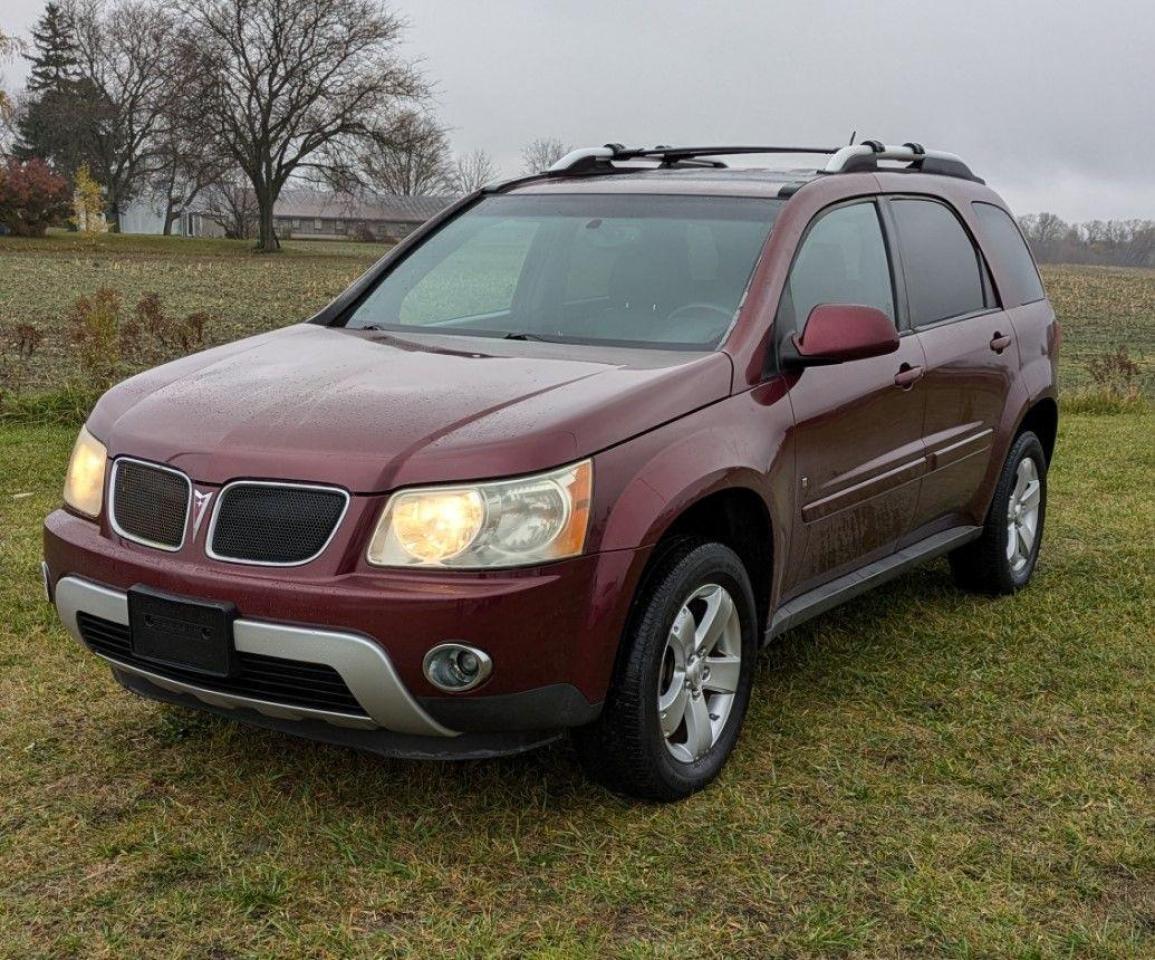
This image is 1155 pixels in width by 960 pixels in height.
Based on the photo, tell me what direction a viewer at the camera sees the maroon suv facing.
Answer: facing the viewer and to the left of the viewer

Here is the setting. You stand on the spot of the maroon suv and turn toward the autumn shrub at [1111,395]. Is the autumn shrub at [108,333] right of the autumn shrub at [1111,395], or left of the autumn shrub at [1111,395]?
left

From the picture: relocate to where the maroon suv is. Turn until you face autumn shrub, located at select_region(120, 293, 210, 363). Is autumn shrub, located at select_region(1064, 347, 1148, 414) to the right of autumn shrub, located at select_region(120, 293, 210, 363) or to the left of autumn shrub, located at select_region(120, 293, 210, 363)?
right

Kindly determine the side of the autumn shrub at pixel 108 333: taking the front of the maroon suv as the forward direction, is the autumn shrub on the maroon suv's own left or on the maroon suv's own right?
on the maroon suv's own right

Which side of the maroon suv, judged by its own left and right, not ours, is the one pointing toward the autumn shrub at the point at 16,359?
right

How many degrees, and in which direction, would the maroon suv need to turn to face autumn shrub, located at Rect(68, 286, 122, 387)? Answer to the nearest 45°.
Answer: approximately 90° to its right

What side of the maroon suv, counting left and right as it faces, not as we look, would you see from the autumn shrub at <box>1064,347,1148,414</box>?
back
